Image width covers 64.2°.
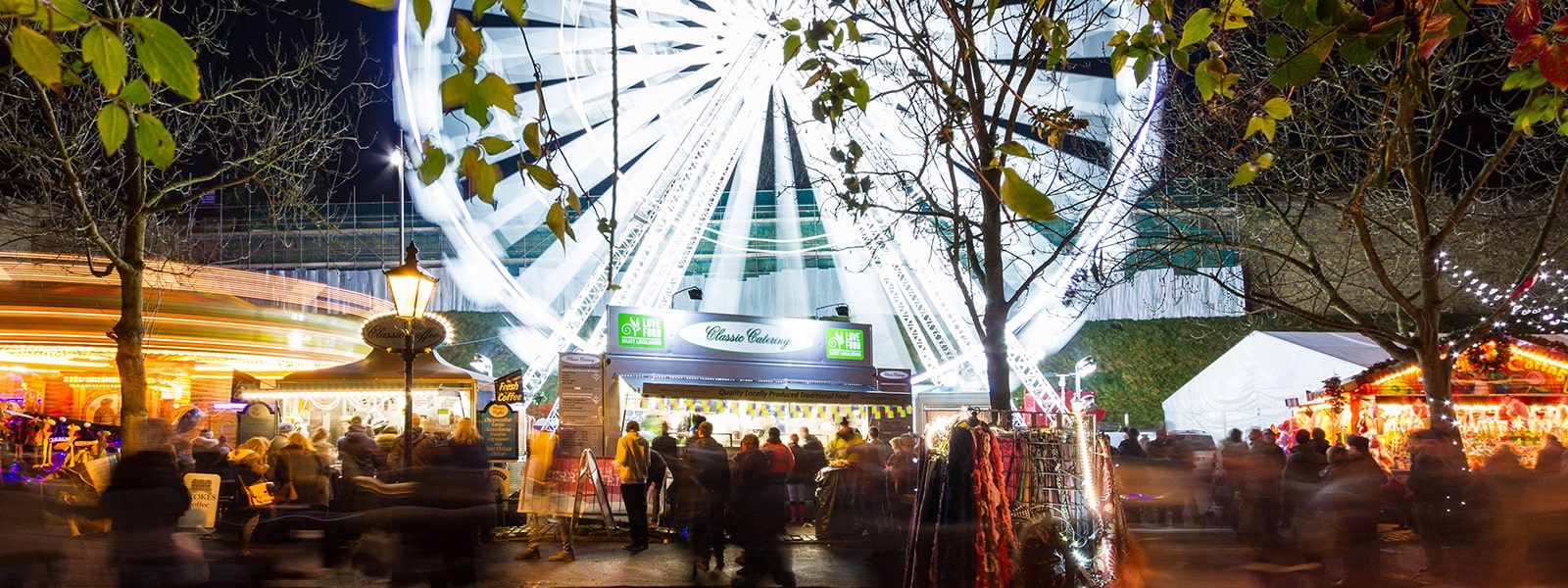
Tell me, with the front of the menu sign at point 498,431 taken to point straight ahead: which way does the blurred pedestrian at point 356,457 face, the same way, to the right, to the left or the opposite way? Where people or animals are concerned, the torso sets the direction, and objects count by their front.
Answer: the opposite way

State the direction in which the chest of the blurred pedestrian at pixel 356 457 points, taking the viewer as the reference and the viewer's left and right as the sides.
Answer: facing away from the viewer

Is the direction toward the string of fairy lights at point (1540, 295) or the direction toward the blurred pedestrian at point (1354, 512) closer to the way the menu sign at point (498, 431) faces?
the blurred pedestrian

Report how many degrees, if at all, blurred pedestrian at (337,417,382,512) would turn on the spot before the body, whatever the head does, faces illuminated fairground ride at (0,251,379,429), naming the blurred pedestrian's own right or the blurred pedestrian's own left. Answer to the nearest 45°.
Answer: approximately 45° to the blurred pedestrian's own left

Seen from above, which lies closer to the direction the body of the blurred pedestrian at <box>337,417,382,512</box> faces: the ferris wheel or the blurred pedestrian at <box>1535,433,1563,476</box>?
the ferris wheel

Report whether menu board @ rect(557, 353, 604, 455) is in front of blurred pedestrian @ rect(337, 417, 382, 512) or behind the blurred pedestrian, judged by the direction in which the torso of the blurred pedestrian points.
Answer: in front

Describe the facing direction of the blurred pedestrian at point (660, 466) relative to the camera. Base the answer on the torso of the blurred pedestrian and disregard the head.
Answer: away from the camera

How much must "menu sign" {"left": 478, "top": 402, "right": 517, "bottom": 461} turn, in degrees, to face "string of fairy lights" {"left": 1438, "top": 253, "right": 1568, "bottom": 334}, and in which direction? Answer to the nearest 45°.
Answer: approximately 90° to its left

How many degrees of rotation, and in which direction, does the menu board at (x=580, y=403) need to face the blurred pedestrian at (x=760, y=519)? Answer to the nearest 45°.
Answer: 0° — it already faces them

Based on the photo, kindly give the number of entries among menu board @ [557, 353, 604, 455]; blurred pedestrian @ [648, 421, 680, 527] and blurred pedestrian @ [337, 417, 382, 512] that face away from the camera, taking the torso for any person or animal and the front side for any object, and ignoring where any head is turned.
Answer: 2

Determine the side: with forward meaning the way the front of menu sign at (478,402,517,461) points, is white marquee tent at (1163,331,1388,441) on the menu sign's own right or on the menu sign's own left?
on the menu sign's own left

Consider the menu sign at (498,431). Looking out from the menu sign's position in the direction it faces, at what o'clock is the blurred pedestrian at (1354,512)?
The blurred pedestrian is roughly at 11 o'clock from the menu sign.

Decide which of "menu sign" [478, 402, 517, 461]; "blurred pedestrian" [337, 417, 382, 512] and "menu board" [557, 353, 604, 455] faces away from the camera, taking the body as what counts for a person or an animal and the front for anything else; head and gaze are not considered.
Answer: the blurred pedestrian

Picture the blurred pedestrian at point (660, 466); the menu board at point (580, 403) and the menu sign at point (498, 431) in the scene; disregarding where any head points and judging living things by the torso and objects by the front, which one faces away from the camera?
the blurred pedestrian
